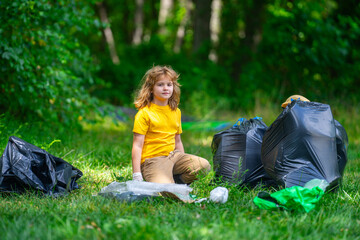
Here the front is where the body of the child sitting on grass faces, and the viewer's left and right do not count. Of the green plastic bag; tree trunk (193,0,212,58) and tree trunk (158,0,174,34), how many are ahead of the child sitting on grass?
1

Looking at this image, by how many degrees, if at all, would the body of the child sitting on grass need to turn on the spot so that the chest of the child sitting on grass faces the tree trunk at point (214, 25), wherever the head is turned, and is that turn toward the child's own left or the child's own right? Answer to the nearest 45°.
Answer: approximately 135° to the child's own left

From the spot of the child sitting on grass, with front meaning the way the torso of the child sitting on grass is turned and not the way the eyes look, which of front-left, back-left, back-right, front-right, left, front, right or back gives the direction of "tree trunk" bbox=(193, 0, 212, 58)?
back-left

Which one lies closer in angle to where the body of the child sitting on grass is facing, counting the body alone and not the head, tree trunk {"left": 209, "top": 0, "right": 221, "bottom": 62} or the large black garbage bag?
the large black garbage bag

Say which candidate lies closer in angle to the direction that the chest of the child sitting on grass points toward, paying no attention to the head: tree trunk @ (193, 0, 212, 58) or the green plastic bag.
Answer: the green plastic bag

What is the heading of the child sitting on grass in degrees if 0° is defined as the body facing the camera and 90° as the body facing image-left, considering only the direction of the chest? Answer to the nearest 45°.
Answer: approximately 315°

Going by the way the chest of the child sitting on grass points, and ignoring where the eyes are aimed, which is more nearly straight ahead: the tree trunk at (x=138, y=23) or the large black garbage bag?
the large black garbage bag

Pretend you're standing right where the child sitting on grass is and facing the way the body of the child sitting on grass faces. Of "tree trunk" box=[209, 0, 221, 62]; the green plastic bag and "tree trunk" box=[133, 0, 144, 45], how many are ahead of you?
1

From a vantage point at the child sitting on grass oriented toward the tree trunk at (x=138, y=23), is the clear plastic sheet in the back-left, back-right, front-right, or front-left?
back-left

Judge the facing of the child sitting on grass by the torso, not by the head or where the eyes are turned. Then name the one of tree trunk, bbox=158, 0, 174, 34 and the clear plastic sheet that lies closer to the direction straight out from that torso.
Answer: the clear plastic sheet
